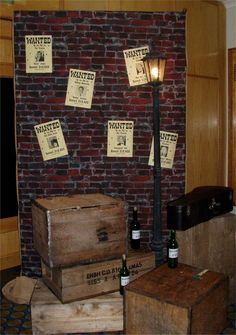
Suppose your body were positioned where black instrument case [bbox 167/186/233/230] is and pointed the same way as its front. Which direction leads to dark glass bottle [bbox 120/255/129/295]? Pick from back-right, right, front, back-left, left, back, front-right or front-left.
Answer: right

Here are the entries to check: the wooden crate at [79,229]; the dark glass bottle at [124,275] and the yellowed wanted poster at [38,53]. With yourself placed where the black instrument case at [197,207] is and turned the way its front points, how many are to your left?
0

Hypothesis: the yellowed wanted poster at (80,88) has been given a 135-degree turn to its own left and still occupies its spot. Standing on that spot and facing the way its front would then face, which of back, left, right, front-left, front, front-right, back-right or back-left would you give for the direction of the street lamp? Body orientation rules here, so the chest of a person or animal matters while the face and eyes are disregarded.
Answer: right

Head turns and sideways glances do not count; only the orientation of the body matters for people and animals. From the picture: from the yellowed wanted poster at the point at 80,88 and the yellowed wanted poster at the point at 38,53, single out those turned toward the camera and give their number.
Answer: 2

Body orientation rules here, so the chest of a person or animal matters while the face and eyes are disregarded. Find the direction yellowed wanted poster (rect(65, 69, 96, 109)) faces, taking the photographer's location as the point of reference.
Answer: facing the viewer

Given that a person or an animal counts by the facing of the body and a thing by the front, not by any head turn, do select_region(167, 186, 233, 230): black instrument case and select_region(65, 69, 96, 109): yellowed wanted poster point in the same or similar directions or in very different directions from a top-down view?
same or similar directions

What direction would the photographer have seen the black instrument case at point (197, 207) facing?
facing the viewer and to the right of the viewer

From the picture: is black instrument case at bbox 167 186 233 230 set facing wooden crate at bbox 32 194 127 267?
no

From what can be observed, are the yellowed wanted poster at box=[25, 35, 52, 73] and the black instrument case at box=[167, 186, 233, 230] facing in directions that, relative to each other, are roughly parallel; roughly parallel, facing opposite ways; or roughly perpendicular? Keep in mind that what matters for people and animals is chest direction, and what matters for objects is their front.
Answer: roughly parallel
